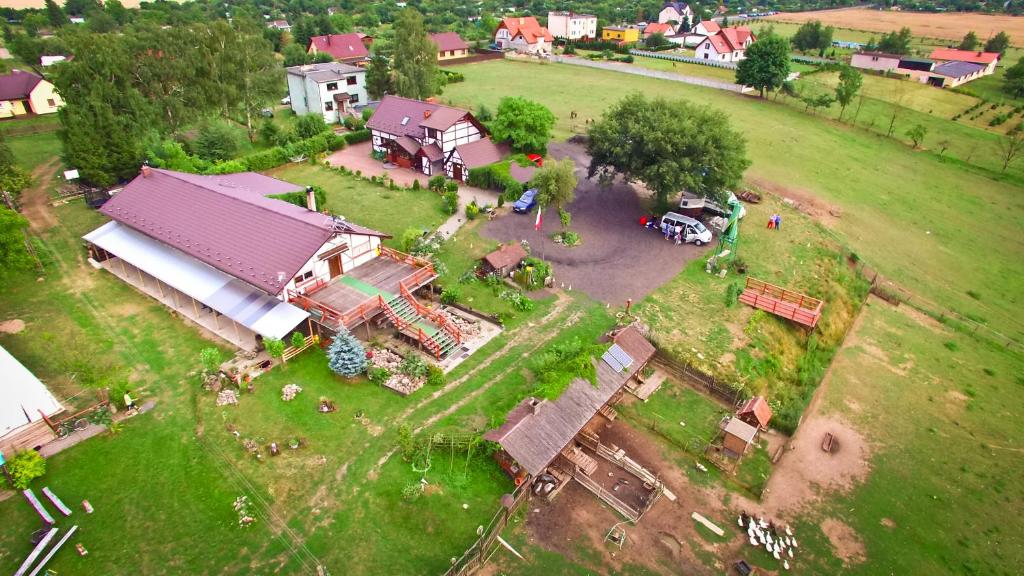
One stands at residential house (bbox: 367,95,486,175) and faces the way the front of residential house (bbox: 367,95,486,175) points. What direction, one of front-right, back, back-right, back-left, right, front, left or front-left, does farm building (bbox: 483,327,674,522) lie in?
front-left

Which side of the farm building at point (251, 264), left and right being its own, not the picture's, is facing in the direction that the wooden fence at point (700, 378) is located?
front

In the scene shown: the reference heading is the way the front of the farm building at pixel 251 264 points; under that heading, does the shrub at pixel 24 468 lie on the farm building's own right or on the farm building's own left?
on the farm building's own right

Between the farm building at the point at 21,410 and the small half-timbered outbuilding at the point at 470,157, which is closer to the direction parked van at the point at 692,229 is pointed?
the farm building

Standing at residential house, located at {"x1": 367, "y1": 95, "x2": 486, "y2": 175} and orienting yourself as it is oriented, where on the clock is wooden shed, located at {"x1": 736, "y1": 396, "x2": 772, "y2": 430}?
The wooden shed is roughly at 10 o'clock from the residential house.

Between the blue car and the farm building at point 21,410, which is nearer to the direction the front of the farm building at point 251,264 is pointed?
the blue car

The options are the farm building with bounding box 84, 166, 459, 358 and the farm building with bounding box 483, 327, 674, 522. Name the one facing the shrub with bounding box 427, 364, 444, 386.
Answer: the farm building with bounding box 84, 166, 459, 358

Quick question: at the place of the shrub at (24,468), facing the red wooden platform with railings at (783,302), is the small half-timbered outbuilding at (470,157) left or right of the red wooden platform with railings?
left

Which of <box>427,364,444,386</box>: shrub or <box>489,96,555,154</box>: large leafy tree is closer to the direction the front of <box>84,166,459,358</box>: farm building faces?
the shrub

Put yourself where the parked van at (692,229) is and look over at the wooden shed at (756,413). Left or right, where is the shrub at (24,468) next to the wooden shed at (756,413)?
right

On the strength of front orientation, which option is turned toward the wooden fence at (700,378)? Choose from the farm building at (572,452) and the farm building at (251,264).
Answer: the farm building at (251,264)

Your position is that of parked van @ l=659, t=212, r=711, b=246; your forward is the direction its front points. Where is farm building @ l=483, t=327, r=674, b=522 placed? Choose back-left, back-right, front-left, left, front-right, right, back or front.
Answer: front-right

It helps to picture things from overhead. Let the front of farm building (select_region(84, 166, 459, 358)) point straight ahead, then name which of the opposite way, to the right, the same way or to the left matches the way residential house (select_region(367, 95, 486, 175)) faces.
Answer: to the right
